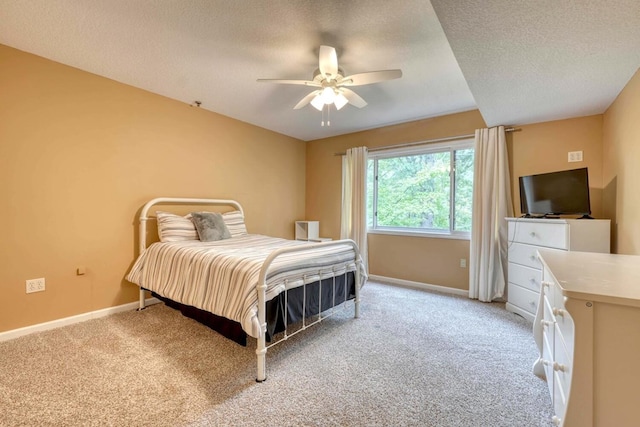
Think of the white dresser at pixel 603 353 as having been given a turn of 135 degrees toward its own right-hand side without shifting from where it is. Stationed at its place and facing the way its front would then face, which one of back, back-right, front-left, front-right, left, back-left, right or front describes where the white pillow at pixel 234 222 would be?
back-left

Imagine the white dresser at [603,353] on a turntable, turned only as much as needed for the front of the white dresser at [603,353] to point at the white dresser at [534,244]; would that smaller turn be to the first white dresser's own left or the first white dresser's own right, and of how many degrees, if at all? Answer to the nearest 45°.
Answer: approximately 90° to the first white dresser's own right

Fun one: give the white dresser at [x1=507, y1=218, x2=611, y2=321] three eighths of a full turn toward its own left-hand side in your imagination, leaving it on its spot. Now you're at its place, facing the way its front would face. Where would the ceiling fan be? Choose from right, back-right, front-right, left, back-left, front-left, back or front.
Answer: back-right

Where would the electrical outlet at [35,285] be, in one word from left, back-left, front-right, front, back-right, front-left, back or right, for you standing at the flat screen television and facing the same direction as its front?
front

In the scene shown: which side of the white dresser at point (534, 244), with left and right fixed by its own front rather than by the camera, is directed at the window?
right

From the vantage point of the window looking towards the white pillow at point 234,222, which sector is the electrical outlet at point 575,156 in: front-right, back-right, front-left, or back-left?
back-left

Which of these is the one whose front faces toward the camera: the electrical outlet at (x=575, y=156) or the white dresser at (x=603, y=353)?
the electrical outlet

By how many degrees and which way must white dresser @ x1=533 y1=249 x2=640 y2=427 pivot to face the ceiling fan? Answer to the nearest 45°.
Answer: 0° — it already faces it

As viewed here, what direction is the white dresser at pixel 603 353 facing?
to the viewer's left

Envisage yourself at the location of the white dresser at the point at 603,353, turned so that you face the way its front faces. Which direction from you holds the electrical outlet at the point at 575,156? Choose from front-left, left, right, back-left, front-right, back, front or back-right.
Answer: right

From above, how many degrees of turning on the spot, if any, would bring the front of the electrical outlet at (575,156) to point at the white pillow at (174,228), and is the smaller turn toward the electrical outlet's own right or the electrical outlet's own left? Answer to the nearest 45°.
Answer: approximately 45° to the electrical outlet's own right

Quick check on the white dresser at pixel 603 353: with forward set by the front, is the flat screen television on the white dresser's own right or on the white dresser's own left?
on the white dresser's own right

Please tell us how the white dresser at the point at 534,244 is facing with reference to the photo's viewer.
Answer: facing the viewer and to the left of the viewer

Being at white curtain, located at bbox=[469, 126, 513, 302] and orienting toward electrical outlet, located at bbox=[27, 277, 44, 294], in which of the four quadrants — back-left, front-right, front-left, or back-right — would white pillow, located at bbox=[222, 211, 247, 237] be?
front-right

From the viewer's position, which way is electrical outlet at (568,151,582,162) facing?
facing the viewer

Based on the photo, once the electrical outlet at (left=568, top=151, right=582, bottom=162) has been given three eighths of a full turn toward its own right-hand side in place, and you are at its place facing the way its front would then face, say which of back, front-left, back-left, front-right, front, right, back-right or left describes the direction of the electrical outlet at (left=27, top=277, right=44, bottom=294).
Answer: left
